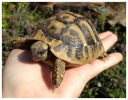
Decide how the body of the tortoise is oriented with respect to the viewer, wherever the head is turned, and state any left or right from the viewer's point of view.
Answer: facing the viewer and to the left of the viewer
